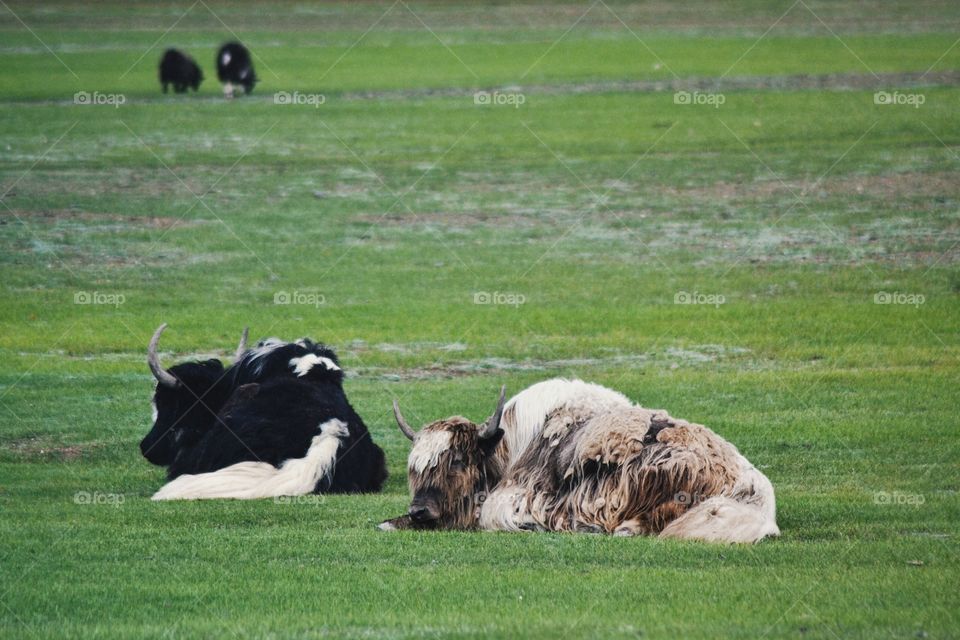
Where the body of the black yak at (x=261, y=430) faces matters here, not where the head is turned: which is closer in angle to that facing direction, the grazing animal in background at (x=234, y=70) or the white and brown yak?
the grazing animal in background

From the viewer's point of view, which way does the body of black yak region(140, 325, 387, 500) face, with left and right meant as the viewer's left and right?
facing away from the viewer and to the left of the viewer

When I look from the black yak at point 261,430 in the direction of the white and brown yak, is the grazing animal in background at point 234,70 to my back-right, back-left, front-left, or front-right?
back-left

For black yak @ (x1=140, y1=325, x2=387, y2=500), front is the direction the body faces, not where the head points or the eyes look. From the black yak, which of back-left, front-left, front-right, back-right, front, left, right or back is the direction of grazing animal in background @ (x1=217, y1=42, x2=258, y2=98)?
front-right

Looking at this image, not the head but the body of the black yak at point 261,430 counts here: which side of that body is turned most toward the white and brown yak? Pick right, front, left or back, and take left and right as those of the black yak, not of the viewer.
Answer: back

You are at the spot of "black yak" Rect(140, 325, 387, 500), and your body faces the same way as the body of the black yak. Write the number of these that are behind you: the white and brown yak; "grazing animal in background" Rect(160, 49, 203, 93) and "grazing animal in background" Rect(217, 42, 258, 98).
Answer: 1
